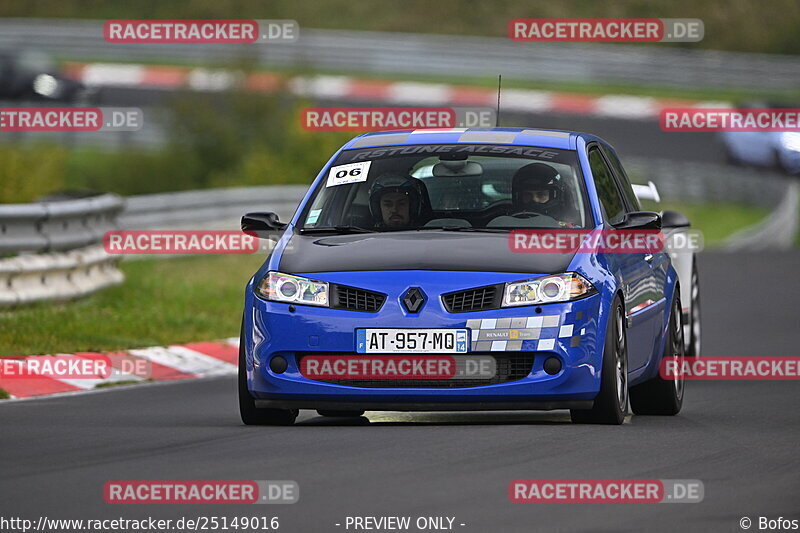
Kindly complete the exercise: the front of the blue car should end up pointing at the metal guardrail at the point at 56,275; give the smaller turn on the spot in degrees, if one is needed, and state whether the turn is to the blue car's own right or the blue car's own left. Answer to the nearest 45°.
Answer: approximately 135° to the blue car's own right

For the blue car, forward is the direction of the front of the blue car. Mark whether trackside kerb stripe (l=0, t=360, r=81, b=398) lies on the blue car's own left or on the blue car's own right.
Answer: on the blue car's own right

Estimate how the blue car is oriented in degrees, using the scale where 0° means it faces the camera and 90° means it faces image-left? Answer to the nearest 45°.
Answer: approximately 0°

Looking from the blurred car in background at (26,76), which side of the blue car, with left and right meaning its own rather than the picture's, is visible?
back

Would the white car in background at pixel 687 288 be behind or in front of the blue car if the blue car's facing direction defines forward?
behind

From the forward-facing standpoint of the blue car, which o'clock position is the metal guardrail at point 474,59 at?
The metal guardrail is roughly at 6 o'clock from the blue car.

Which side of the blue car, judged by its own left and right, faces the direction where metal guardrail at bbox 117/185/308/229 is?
back

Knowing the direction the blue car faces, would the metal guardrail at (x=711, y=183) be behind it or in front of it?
behind

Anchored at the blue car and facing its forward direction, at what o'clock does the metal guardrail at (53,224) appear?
The metal guardrail is roughly at 5 o'clock from the blue car.

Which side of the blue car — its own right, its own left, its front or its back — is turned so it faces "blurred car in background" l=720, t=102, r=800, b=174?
back
